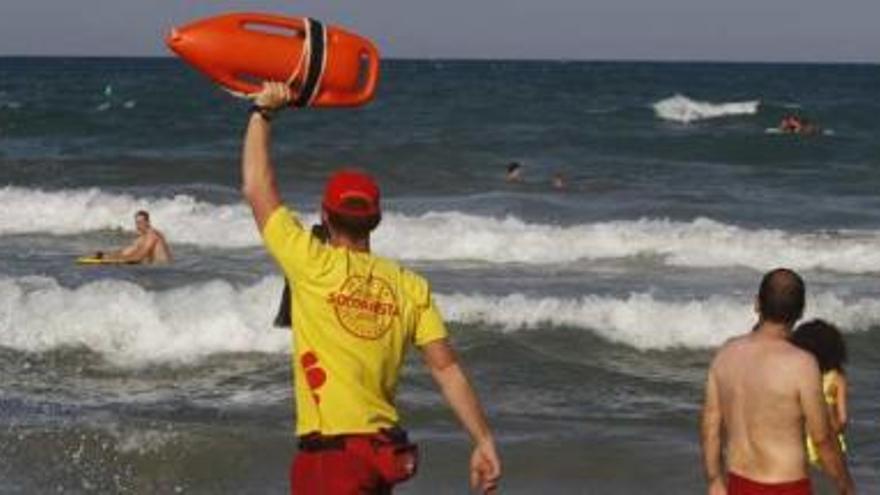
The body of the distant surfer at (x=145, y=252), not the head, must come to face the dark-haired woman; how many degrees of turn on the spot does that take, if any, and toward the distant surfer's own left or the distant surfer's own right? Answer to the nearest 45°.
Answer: approximately 90° to the distant surfer's own left

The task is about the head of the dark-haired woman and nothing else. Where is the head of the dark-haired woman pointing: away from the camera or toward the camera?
away from the camera

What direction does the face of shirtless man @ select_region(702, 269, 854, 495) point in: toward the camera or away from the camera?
away from the camera

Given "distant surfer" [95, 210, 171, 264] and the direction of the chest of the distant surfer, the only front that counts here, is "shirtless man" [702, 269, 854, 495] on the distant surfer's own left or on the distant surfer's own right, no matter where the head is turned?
on the distant surfer's own left

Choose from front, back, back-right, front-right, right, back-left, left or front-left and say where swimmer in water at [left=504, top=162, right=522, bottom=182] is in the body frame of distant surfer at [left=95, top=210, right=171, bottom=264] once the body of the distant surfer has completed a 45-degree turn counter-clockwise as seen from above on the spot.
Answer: back
